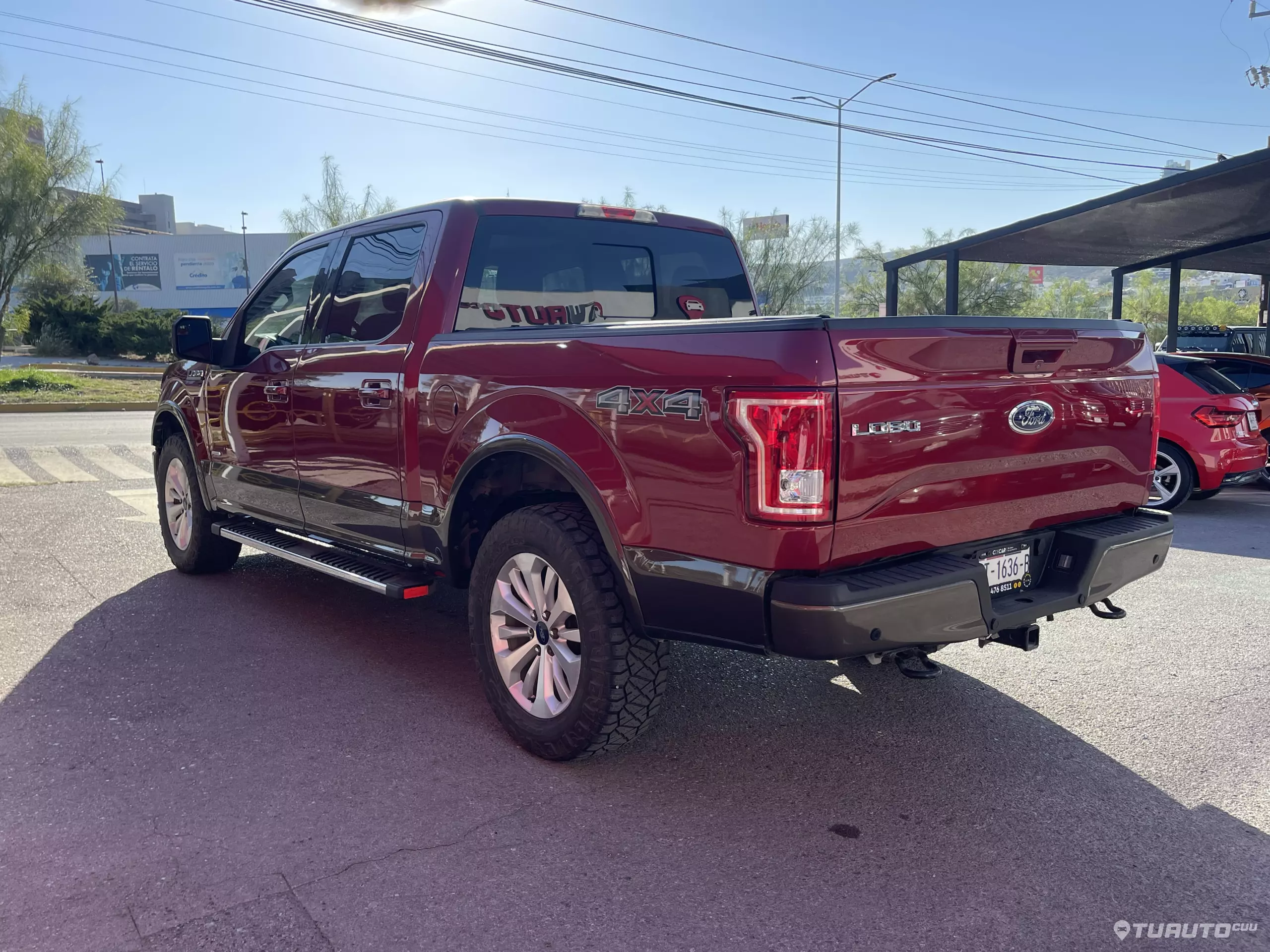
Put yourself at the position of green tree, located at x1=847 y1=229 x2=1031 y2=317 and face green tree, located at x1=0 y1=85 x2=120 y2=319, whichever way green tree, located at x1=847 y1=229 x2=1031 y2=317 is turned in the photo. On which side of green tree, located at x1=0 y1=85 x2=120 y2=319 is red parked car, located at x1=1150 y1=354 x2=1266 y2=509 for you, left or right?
left

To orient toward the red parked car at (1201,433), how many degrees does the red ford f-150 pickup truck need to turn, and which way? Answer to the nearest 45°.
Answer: approximately 90° to its right

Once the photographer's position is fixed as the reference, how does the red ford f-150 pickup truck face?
facing away from the viewer and to the left of the viewer

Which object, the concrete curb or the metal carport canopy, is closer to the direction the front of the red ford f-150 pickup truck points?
the concrete curb

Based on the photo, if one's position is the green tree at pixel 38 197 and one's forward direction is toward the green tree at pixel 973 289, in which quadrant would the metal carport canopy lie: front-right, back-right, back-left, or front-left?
front-right

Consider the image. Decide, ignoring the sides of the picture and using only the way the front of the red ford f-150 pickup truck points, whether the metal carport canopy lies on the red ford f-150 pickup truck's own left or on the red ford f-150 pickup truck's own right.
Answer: on the red ford f-150 pickup truck's own right

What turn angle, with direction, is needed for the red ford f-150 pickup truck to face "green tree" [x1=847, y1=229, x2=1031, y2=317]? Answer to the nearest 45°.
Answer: approximately 45° to its right

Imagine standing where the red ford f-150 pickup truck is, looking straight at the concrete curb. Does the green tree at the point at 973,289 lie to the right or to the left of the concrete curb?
right

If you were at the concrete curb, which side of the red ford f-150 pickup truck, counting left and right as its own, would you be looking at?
front

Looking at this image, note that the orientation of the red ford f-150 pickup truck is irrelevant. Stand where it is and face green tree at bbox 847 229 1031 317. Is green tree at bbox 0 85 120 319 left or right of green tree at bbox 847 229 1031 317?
left

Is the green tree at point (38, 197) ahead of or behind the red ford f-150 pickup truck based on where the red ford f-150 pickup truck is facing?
ahead
